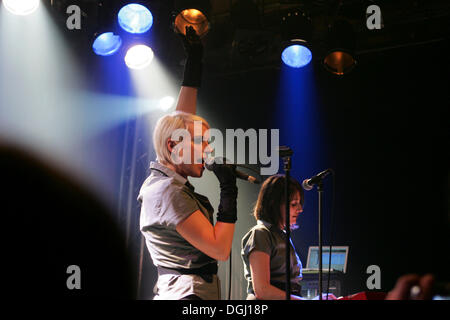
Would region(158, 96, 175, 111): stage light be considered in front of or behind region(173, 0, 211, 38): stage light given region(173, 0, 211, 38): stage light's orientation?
behind

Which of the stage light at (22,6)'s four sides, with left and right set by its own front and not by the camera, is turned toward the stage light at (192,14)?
left

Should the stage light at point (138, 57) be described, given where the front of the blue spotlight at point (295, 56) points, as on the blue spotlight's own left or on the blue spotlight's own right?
on the blue spotlight's own right

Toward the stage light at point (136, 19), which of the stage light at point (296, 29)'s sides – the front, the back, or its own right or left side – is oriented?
right

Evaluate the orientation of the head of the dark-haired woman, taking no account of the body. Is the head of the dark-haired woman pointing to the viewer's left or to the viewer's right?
to the viewer's right

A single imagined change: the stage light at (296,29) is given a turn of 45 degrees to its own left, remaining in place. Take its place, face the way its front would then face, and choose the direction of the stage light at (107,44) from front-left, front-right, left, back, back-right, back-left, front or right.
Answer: back-right

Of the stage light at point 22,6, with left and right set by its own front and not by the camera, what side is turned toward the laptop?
left

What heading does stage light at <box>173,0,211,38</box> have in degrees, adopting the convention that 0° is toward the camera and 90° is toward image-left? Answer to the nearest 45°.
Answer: approximately 0°
